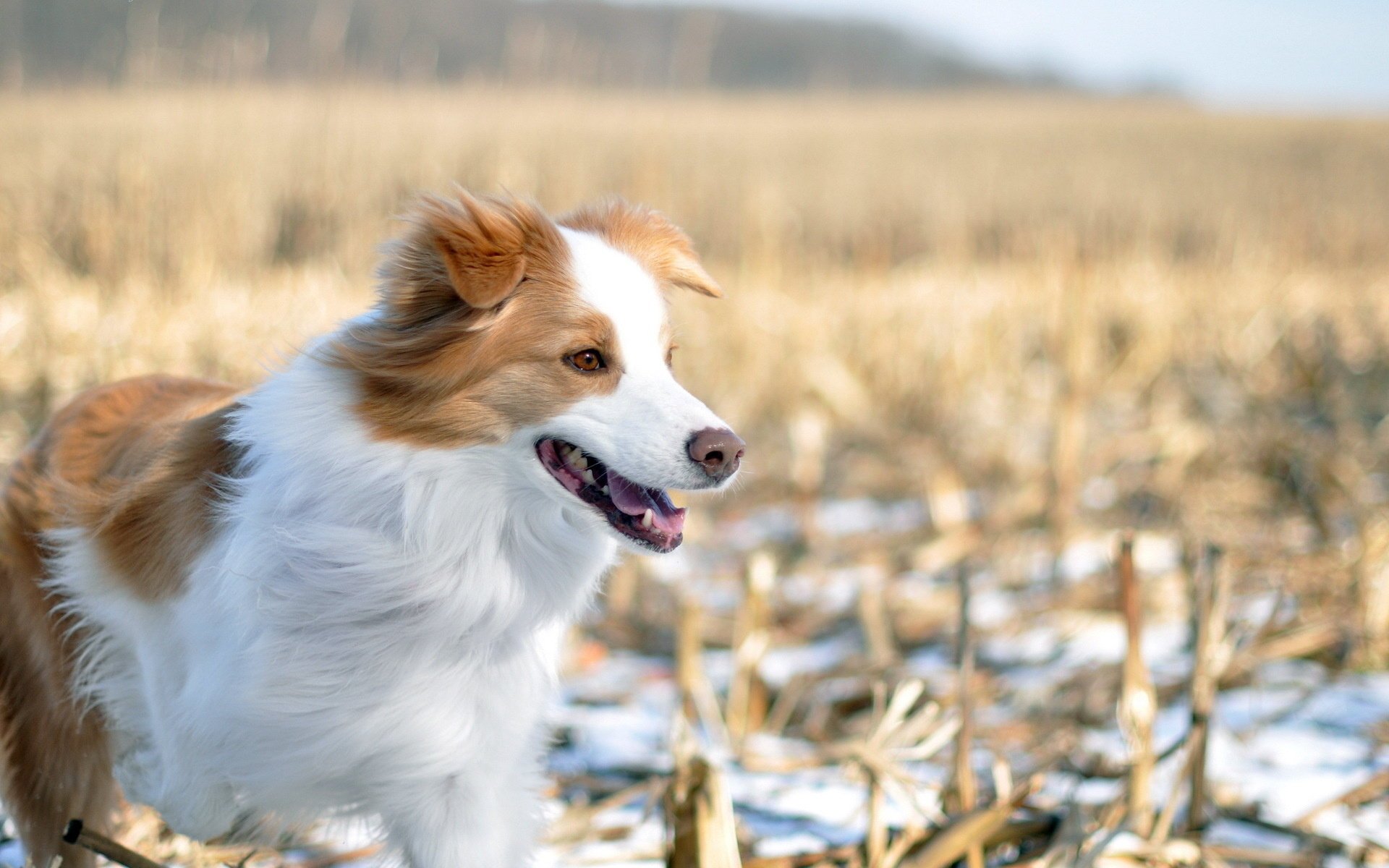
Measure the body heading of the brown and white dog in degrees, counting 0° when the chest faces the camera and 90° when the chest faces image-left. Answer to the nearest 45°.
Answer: approximately 315°
